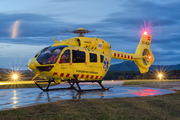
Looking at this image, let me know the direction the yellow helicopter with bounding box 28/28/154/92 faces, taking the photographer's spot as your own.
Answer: facing the viewer and to the left of the viewer
